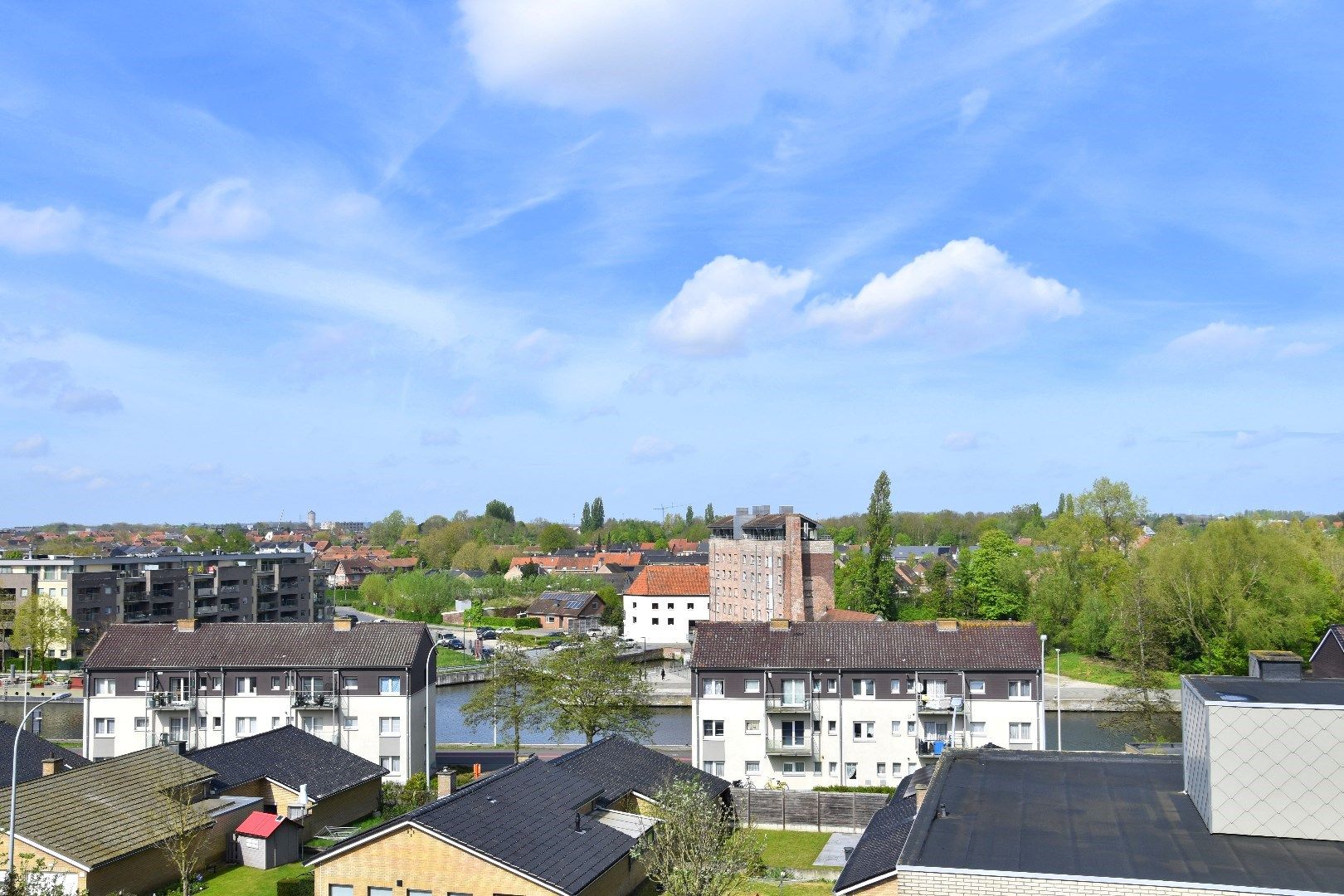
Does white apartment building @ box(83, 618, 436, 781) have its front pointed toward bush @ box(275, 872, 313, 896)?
yes

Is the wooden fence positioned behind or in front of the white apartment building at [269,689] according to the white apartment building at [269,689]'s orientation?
in front

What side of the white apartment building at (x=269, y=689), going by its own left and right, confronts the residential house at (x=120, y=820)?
front

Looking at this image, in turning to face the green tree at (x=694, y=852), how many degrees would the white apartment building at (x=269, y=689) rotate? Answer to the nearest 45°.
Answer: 0° — it already faces it

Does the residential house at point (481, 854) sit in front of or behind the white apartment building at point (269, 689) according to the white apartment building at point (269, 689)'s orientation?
in front

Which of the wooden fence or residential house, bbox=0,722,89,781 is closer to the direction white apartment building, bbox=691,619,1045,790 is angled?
the wooden fence

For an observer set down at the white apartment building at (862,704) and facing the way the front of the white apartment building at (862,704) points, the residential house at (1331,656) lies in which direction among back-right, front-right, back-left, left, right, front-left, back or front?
left

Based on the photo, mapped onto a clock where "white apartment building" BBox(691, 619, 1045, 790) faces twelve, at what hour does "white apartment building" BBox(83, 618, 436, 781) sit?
"white apartment building" BBox(83, 618, 436, 781) is roughly at 3 o'clock from "white apartment building" BBox(691, 619, 1045, 790).

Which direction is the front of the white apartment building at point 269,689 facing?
toward the camera

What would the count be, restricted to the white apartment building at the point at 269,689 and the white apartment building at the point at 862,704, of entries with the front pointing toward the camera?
2

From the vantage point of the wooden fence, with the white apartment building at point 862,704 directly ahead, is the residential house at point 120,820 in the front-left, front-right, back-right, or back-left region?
back-left

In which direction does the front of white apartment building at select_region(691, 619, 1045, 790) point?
toward the camera

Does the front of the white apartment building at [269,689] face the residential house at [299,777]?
yes
